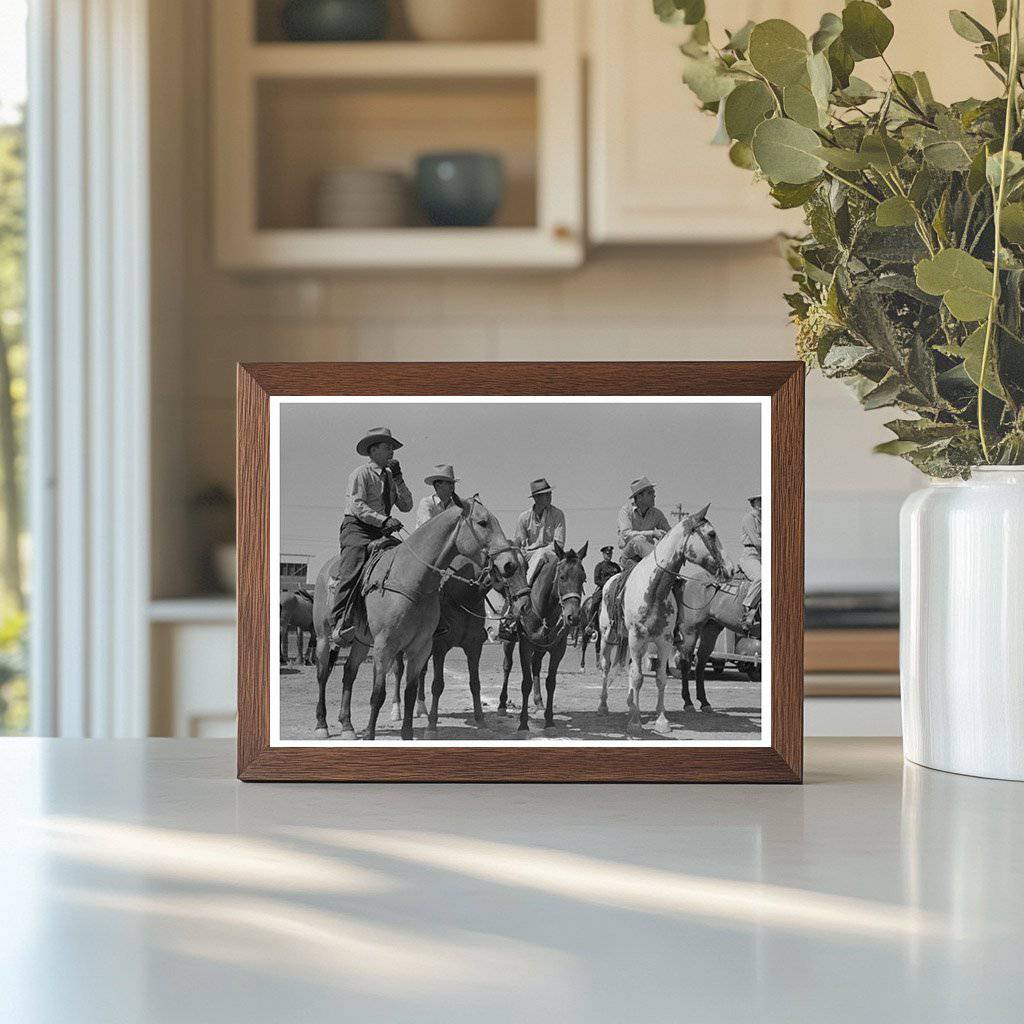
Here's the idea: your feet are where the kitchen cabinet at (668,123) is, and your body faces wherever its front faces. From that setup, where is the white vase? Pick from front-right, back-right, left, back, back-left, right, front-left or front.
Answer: front

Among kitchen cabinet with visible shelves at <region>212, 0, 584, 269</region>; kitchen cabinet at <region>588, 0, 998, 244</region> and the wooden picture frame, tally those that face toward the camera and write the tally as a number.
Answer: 3

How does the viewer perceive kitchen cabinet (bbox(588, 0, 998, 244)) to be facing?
facing the viewer

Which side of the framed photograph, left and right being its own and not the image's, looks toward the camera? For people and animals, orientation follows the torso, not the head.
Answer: front

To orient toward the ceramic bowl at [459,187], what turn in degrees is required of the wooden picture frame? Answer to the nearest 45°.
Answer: approximately 180°

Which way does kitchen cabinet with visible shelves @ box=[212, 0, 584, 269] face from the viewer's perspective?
toward the camera

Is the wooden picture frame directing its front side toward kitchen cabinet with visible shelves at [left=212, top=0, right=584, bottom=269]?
no

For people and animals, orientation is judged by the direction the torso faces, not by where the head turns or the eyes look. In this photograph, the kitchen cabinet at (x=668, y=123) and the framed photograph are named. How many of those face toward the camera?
2

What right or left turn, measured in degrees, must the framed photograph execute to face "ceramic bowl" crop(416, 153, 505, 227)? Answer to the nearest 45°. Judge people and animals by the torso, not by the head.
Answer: approximately 180°

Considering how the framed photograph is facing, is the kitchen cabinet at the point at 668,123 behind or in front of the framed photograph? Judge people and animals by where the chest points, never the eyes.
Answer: behind

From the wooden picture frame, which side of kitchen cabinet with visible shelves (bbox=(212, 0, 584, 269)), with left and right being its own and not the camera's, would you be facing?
front

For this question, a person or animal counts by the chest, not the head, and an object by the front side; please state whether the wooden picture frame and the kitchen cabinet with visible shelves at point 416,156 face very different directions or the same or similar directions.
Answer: same or similar directions

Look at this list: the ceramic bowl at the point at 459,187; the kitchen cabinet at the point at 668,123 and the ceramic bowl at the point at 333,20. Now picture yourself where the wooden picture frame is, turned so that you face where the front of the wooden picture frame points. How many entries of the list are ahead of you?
0
